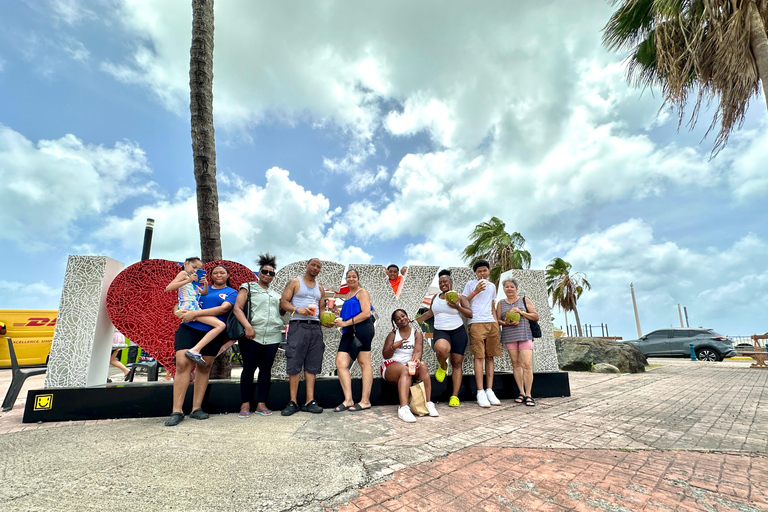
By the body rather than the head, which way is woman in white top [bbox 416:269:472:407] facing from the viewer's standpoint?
toward the camera

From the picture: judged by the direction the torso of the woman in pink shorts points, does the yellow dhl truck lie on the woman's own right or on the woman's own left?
on the woman's own right

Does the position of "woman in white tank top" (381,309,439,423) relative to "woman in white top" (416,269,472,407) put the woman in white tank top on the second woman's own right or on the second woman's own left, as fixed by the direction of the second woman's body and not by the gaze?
on the second woman's own right

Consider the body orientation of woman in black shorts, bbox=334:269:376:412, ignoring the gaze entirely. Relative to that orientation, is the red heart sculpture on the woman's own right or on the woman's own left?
on the woman's own right

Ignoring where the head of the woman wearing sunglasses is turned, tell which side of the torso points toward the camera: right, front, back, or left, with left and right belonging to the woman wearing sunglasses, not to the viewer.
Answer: front

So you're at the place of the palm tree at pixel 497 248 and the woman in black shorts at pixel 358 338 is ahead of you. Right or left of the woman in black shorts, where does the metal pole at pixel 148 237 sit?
right

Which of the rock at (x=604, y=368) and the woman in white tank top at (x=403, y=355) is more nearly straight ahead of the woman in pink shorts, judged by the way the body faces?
the woman in white tank top

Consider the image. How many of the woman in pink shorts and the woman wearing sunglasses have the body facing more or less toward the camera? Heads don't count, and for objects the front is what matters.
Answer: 2

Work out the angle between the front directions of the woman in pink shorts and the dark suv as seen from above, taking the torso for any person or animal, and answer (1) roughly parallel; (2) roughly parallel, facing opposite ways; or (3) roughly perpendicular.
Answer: roughly perpendicular

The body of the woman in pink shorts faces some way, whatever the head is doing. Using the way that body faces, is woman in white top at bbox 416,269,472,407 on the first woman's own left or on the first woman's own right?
on the first woman's own right

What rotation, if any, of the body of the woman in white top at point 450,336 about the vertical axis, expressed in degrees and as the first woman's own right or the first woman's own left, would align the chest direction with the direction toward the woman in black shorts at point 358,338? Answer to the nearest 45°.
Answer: approximately 45° to the first woman's own right

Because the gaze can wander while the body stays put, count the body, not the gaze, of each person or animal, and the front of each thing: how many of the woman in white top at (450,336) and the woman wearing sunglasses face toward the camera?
2
